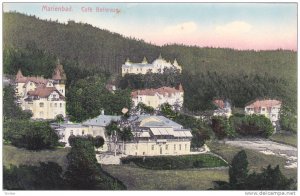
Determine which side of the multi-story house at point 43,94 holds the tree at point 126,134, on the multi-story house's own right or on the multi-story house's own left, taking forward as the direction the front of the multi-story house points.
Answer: on the multi-story house's own left

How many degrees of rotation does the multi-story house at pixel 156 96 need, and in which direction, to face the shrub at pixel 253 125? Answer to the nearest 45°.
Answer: approximately 90° to its left

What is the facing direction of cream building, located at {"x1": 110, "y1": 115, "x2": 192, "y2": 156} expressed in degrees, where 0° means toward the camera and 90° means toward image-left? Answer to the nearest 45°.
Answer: approximately 0°

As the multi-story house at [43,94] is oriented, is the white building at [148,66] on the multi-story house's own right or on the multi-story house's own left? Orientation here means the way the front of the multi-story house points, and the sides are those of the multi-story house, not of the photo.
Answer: on the multi-story house's own left

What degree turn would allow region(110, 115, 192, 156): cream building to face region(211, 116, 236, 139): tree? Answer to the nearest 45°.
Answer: approximately 90° to its left

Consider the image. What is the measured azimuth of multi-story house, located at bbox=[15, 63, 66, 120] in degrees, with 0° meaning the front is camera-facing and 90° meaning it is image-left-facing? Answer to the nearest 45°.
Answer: approximately 0°

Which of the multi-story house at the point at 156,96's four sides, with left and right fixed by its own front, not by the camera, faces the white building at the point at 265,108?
left

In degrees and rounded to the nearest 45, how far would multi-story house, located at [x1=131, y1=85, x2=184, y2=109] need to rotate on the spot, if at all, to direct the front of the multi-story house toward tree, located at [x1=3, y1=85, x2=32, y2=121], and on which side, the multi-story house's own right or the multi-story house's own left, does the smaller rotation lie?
approximately 90° to the multi-story house's own right

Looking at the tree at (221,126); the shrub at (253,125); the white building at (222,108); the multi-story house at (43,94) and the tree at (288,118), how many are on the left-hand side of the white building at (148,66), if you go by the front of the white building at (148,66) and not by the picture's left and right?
4

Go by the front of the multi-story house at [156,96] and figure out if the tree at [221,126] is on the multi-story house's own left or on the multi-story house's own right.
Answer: on the multi-story house's own left
